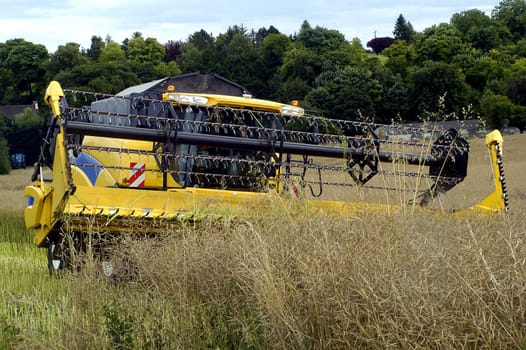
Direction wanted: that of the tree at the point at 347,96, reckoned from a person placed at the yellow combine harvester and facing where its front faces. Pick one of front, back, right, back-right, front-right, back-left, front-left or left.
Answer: back-left

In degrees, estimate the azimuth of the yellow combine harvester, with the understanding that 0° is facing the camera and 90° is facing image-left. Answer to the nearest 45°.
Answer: approximately 315°
